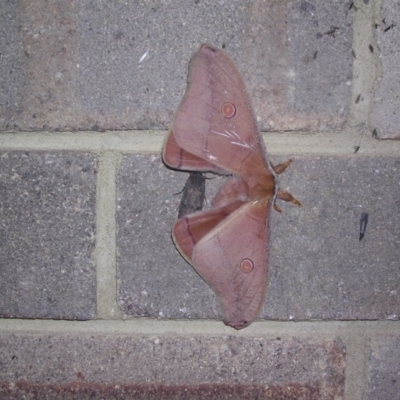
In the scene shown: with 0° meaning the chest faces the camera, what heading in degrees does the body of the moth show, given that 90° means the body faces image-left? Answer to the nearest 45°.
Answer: approximately 270°
